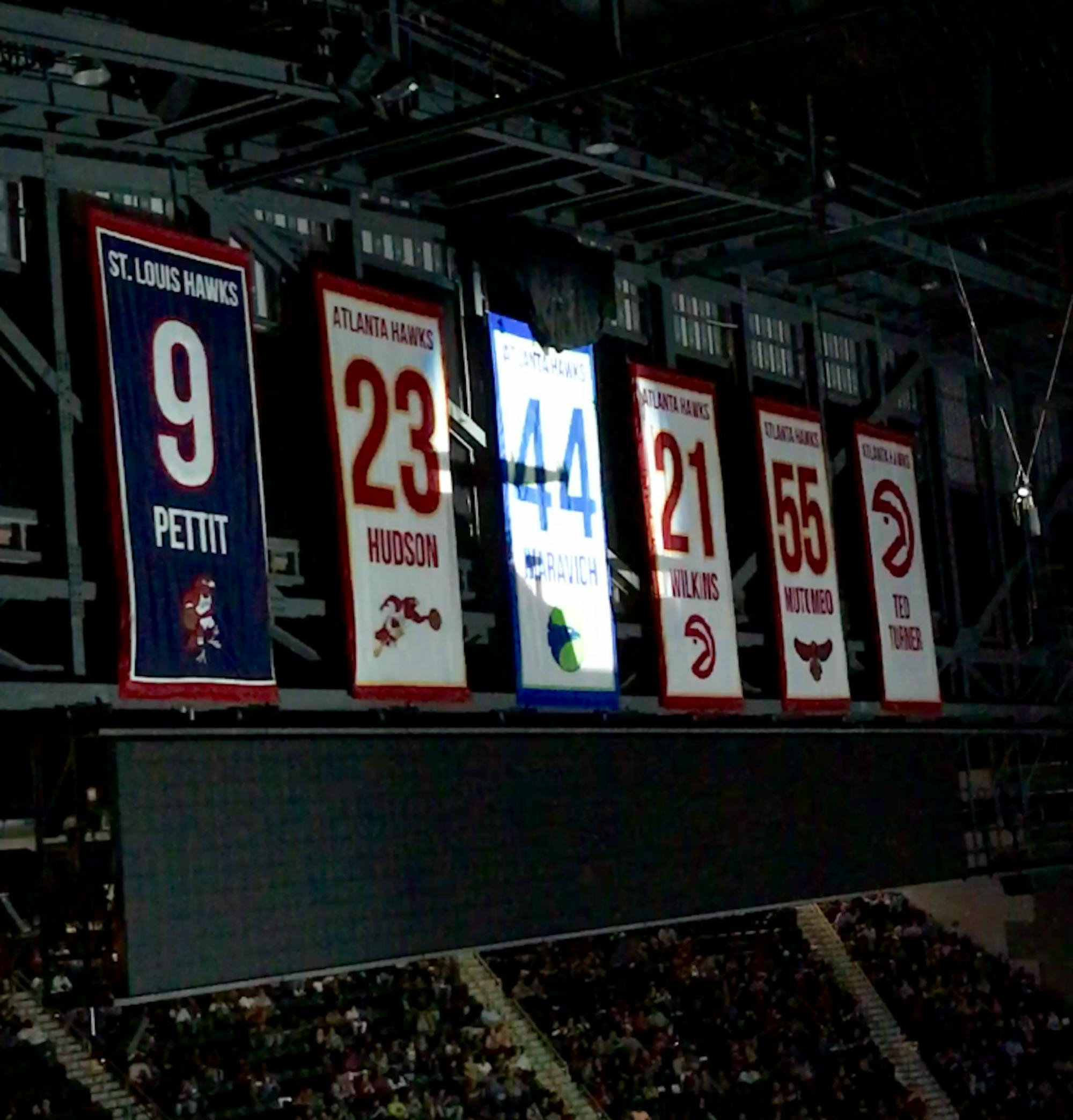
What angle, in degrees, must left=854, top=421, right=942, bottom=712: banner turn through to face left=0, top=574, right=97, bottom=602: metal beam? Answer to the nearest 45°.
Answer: approximately 90° to its right

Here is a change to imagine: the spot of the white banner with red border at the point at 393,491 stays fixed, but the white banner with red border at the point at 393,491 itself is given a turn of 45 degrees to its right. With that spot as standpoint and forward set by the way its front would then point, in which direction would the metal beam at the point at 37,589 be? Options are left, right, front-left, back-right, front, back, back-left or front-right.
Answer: front-right

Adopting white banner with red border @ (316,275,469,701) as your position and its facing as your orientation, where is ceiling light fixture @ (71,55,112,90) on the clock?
The ceiling light fixture is roughly at 3 o'clock from the white banner with red border.

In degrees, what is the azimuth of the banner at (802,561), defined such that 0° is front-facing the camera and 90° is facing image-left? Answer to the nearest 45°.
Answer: approximately 315°

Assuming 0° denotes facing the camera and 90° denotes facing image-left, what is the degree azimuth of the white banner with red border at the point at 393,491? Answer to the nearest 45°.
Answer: approximately 315°

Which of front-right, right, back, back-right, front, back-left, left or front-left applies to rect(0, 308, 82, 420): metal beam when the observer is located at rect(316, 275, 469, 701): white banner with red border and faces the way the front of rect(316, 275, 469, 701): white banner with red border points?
right

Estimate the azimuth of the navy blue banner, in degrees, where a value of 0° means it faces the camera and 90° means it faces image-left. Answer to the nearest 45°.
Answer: approximately 315°

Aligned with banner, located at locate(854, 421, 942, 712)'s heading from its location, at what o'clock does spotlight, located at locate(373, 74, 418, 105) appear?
The spotlight is roughly at 2 o'clock from the banner.

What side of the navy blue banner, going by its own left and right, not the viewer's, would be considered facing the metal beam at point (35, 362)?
right
